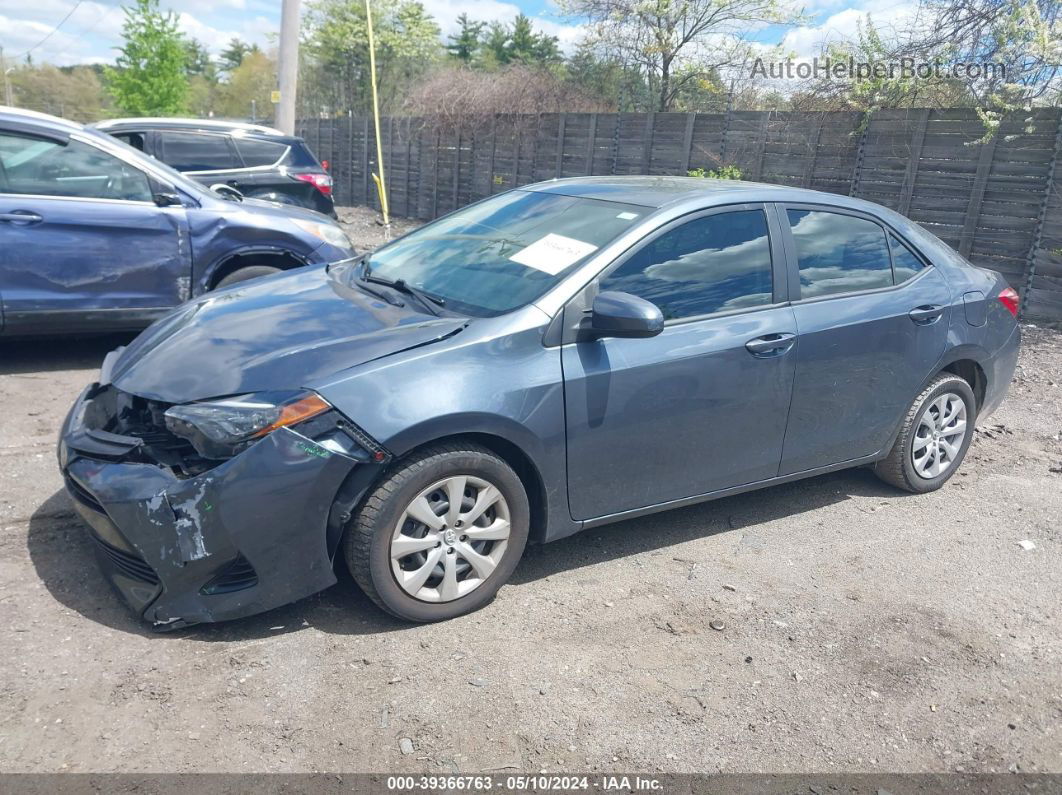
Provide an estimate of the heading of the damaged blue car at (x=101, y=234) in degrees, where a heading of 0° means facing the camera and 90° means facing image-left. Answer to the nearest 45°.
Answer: approximately 270°

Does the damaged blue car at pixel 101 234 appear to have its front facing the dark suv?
no

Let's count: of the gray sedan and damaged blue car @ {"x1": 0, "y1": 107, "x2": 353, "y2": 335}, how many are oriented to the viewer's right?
1

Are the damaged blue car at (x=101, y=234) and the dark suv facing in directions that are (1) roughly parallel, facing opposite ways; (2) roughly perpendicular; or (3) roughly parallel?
roughly parallel, facing opposite ways

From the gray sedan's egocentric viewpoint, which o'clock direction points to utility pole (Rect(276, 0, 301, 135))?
The utility pole is roughly at 4 o'clock from the gray sedan.

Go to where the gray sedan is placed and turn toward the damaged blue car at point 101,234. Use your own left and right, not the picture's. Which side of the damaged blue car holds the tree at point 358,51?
right

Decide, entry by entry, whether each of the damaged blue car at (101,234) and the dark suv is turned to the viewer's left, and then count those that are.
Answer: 1

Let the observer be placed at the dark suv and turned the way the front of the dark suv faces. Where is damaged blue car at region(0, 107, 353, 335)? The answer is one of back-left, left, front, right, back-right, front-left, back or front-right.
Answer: left

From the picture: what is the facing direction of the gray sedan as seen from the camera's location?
facing the viewer and to the left of the viewer

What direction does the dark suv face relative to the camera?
to the viewer's left

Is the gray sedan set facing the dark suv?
no

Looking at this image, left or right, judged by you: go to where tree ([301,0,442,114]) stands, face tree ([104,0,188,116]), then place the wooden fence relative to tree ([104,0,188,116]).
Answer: left

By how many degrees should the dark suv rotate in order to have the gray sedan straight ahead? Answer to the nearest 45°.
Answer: approximately 90° to its left

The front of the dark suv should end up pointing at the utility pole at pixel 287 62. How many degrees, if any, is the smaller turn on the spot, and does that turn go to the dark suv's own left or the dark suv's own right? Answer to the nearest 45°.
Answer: approximately 90° to the dark suv's own right
